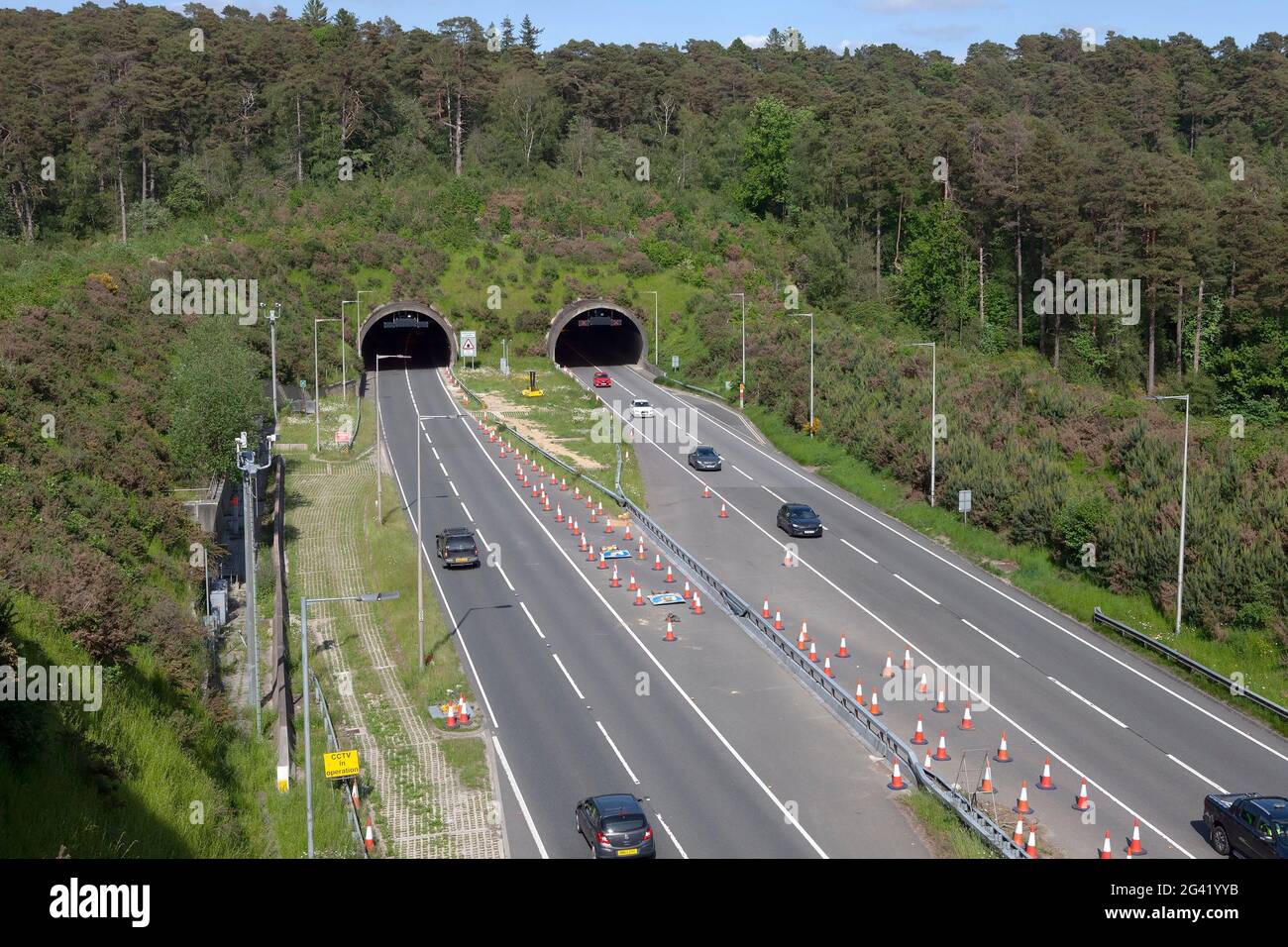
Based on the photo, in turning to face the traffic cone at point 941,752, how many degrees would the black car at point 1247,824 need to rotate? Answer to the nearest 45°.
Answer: approximately 180°

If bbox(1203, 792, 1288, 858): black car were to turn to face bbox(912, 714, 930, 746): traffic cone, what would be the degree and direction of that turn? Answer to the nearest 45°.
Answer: approximately 180°

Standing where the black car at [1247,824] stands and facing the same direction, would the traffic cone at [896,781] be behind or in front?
behind

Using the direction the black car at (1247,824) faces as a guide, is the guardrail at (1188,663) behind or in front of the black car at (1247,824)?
behind

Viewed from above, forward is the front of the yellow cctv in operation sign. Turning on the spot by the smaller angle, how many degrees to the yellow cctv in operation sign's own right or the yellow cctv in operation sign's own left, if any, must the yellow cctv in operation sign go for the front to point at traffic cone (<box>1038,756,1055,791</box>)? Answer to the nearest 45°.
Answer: approximately 90° to the yellow cctv in operation sign's own left

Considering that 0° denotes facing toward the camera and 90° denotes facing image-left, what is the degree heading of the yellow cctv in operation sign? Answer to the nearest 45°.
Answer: approximately 0°

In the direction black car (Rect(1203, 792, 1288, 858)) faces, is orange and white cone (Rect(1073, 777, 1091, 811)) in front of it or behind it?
behind

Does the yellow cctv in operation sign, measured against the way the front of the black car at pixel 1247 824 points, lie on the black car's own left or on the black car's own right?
on the black car's own right

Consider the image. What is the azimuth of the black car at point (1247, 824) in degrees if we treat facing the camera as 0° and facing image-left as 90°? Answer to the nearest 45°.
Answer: approximately 315°

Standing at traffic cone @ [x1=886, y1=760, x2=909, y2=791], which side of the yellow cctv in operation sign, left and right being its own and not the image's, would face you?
left
